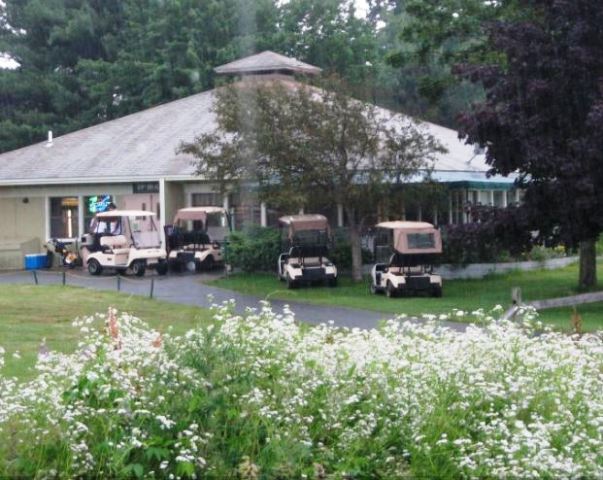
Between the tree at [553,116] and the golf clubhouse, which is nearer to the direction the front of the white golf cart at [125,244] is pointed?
the tree

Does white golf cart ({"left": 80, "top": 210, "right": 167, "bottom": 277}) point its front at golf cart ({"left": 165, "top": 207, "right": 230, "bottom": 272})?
no

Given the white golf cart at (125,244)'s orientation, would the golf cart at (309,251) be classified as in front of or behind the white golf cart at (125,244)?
in front

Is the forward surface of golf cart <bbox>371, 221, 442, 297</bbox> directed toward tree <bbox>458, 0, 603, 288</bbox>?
no

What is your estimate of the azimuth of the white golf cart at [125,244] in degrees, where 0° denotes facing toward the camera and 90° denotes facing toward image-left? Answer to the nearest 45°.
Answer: approximately 315°
